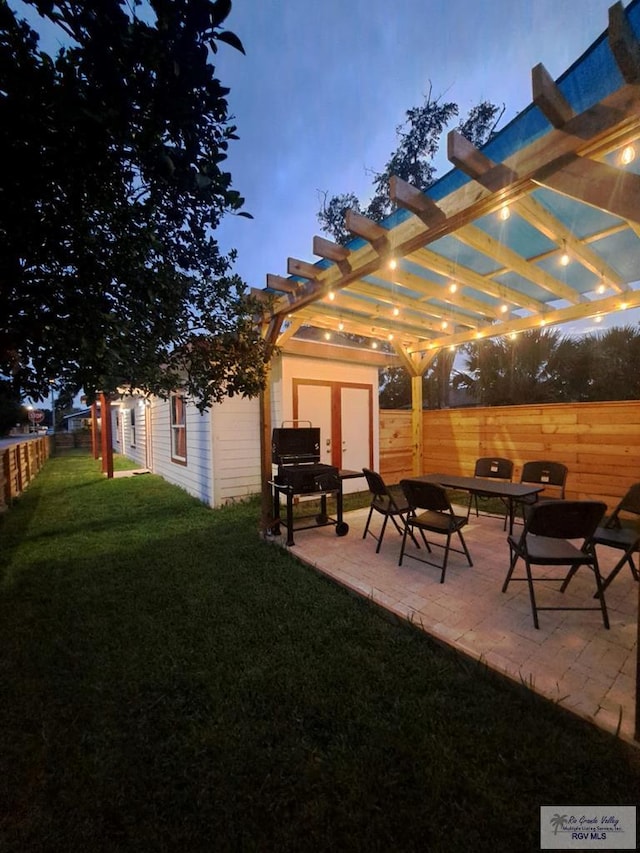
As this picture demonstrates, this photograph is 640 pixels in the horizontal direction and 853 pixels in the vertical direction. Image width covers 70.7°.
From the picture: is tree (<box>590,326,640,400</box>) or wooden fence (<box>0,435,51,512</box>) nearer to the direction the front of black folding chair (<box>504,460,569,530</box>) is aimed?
the wooden fence

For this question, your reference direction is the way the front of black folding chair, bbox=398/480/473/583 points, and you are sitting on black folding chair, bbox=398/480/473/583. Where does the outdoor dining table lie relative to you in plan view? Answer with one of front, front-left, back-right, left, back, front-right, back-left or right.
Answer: front

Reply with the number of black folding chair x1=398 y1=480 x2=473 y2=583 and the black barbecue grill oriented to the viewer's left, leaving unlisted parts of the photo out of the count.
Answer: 0

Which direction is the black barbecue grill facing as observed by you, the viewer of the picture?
facing the viewer and to the right of the viewer

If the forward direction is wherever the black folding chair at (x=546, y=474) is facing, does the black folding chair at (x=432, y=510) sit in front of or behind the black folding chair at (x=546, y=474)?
in front

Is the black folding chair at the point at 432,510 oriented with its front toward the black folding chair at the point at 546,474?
yes

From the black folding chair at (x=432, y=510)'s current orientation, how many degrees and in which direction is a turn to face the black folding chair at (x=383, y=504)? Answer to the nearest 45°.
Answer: approximately 90° to its left

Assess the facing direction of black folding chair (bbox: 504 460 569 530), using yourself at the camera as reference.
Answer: facing the viewer and to the left of the viewer

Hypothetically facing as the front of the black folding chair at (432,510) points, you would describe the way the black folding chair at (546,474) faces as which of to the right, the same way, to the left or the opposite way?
the opposite way

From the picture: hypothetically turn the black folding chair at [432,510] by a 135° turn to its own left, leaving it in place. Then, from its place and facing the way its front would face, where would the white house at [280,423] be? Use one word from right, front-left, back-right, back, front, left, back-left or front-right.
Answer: front-right

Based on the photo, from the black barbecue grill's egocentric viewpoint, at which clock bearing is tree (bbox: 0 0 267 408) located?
The tree is roughly at 2 o'clock from the black barbecue grill.

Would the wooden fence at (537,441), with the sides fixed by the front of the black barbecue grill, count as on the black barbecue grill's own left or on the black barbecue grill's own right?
on the black barbecue grill's own left

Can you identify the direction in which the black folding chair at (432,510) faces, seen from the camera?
facing away from the viewer and to the right of the viewer
